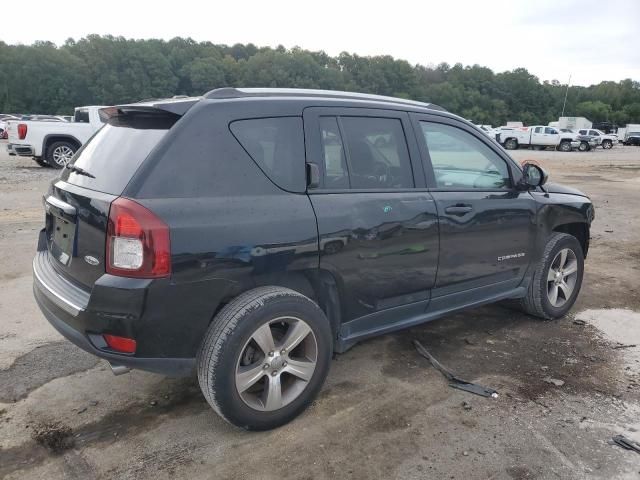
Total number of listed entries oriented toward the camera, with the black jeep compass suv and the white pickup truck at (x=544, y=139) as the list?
0

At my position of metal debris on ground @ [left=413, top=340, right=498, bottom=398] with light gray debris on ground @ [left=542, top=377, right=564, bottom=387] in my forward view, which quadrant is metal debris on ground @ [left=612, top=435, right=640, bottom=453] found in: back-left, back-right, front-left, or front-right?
front-right

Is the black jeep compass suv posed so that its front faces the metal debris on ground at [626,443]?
no

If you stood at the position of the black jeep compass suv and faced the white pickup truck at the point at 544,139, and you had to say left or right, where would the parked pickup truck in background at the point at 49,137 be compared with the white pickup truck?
left

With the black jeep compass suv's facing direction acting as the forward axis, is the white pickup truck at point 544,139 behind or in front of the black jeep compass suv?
in front

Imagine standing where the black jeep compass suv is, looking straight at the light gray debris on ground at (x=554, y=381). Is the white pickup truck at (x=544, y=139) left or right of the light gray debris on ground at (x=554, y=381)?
left

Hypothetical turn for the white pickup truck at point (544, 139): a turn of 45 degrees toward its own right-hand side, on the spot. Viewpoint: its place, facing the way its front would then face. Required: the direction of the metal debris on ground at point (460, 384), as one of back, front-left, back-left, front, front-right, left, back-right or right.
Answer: front-right

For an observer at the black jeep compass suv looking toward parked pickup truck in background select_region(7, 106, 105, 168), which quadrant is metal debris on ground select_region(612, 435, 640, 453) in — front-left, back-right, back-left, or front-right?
back-right

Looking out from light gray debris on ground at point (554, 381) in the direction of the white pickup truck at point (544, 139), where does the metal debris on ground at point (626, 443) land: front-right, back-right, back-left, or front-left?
back-right

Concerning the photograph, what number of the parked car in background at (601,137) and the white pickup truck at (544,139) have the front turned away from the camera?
0

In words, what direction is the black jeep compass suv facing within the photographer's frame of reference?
facing away from the viewer and to the right of the viewer

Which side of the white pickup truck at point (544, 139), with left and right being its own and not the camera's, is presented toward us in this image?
right
